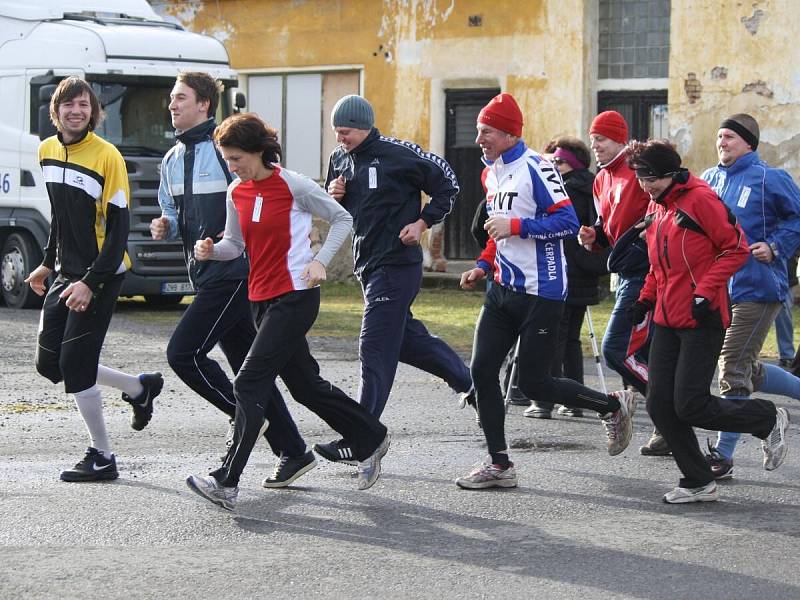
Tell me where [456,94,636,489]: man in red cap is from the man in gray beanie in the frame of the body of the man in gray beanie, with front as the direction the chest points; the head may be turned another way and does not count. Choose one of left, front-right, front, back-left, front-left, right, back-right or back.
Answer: left

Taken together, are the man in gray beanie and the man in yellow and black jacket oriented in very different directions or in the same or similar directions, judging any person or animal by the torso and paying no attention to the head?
same or similar directions

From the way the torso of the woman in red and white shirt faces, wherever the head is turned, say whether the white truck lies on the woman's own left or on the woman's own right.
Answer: on the woman's own right

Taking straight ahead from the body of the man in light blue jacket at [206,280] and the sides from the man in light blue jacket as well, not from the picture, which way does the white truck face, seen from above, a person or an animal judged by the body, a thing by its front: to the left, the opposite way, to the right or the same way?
to the left

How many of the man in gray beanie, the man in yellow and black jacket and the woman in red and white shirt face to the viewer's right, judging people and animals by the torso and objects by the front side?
0

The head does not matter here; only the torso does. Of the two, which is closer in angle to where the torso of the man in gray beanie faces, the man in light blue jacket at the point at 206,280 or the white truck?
the man in light blue jacket

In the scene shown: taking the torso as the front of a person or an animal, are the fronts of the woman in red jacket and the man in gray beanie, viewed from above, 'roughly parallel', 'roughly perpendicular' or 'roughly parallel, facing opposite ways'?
roughly parallel

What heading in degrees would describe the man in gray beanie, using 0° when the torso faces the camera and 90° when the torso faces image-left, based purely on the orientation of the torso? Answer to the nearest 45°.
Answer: approximately 45°

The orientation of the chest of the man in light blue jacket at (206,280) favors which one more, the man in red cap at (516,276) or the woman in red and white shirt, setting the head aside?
the woman in red and white shirt

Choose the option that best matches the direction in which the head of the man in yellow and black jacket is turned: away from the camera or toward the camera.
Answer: toward the camera

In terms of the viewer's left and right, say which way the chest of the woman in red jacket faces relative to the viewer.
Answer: facing the viewer and to the left of the viewer

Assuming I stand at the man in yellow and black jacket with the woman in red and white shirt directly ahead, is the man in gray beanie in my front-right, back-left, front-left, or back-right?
front-left

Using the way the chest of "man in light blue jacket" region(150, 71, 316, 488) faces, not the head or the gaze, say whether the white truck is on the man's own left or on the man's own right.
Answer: on the man's own right

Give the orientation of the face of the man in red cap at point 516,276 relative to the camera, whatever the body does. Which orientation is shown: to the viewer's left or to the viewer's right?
to the viewer's left

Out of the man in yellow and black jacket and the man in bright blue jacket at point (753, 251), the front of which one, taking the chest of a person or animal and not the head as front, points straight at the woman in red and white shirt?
the man in bright blue jacket

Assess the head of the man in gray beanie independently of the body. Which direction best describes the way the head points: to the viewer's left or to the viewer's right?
to the viewer's left
